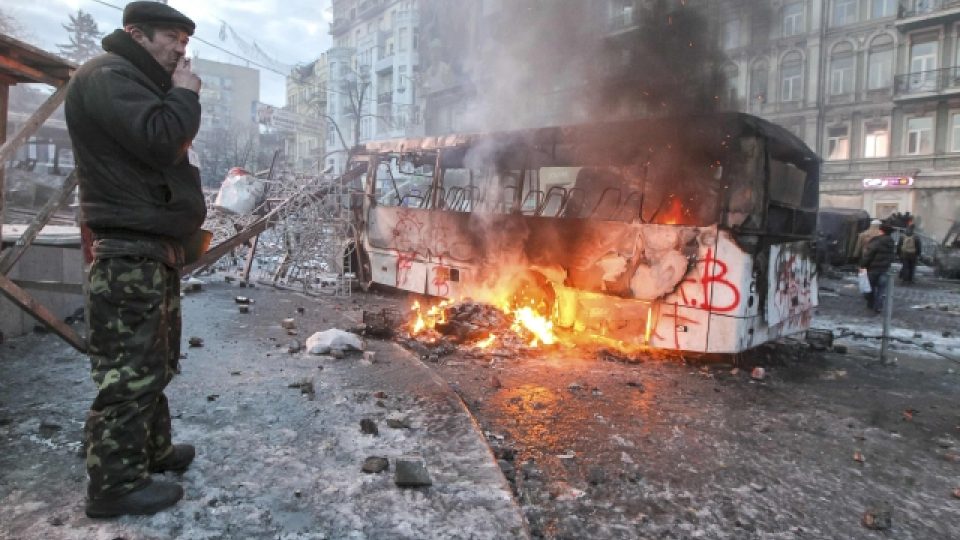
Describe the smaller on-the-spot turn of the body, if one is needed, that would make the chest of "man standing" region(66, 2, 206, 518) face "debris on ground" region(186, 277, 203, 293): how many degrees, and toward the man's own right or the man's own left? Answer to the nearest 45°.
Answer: approximately 90° to the man's own left

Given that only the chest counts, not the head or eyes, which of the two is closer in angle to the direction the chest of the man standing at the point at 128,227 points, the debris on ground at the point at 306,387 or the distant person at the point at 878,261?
the distant person

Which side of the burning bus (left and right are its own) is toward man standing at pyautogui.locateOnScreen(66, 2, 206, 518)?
left

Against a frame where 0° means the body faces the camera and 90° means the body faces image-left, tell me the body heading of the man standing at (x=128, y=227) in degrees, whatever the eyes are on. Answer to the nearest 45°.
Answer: approximately 270°

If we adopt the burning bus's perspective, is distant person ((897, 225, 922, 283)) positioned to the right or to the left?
on its right

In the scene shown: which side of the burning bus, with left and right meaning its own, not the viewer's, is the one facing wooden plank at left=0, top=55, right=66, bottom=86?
left

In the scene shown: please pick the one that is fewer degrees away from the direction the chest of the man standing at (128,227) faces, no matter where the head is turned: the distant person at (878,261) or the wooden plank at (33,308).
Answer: the distant person

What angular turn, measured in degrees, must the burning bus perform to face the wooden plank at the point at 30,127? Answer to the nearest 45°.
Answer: approximately 90° to its left

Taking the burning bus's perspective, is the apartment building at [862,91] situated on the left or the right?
on its right

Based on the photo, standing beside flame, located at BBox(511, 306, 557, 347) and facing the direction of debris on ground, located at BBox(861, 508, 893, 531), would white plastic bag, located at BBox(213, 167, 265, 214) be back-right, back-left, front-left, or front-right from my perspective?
back-right

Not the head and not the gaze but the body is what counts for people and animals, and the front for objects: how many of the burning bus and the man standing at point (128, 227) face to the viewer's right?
1

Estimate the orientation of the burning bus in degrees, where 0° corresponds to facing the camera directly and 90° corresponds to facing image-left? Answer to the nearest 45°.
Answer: approximately 135°
